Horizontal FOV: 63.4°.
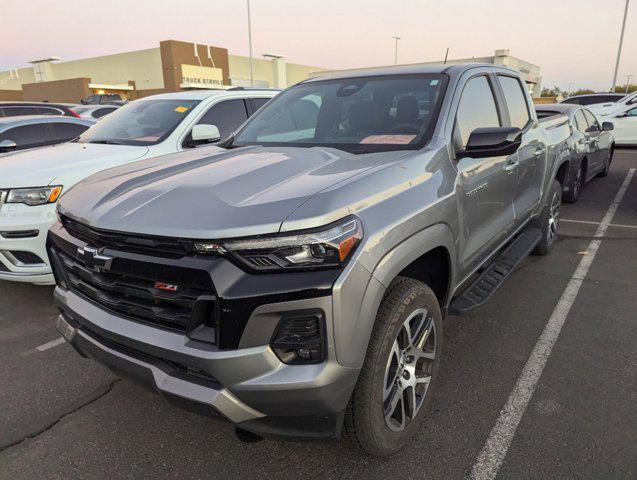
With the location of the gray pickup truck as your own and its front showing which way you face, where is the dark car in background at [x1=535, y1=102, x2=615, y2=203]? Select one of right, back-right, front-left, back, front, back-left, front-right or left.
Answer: back

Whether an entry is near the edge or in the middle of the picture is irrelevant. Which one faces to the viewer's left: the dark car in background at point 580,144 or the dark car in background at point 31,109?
the dark car in background at point 31,109

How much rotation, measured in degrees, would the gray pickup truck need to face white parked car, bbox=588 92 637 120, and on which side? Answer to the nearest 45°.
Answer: approximately 180°

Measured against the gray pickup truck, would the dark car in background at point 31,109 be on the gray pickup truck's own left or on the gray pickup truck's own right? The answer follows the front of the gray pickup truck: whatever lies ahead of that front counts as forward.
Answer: on the gray pickup truck's own right

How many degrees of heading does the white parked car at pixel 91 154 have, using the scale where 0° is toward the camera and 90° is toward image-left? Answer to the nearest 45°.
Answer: approximately 45°

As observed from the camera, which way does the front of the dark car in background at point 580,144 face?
facing away from the viewer and to the right of the viewer

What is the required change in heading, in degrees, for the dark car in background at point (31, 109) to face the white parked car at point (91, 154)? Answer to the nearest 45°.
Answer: approximately 90° to its left

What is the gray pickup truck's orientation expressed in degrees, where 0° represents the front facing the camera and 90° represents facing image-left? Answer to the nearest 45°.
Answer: approximately 45°

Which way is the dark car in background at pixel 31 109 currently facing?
to the viewer's left

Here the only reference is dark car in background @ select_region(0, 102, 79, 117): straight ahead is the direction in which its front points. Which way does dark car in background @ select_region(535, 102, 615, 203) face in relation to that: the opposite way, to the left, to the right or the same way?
the opposite way
